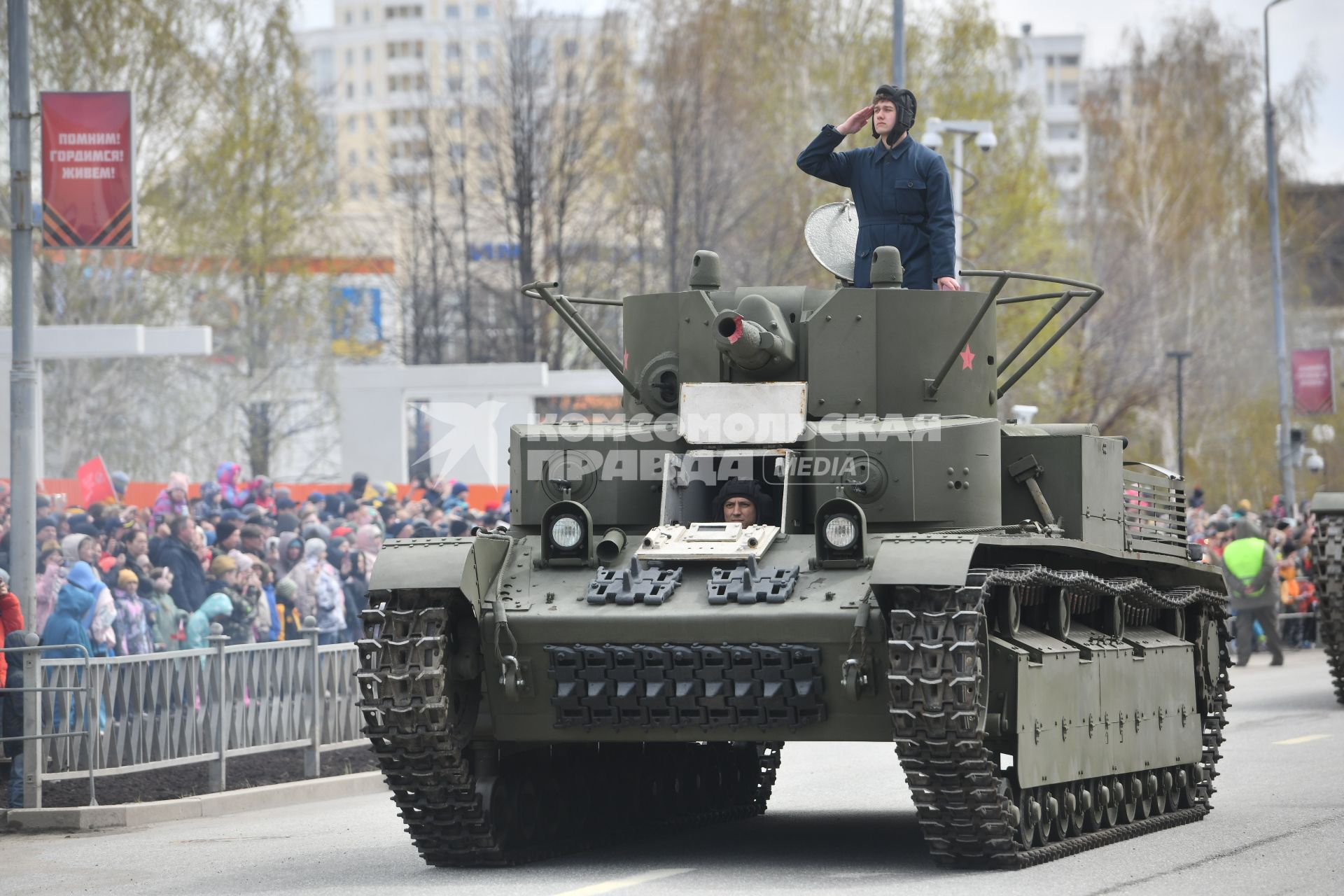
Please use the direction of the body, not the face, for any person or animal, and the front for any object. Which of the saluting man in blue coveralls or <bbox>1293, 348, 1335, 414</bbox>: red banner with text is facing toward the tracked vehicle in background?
the red banner with text

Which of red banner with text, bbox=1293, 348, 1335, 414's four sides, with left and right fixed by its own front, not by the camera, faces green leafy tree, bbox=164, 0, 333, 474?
right

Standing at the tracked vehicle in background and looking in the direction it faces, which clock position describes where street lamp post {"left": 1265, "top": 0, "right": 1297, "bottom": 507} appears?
The street lamp post is roughly at 6 o'clock from the tracked vehicle in background.

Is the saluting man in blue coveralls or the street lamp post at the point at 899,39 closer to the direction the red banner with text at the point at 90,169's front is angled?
the saluting man in blue coveralls

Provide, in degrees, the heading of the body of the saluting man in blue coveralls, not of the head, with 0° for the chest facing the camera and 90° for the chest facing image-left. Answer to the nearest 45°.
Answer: approximately 45°

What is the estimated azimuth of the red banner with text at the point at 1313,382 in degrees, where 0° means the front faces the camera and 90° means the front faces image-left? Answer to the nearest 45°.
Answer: approximately 0°

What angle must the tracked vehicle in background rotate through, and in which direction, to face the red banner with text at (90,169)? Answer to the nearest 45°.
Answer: approximately 45° to its right
